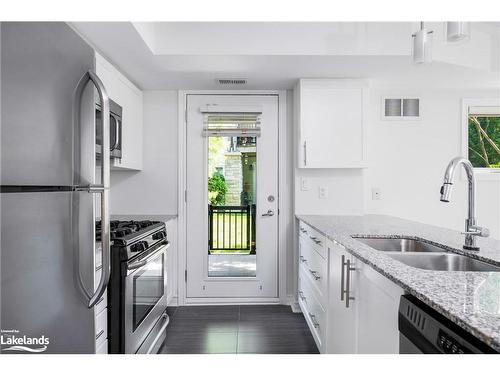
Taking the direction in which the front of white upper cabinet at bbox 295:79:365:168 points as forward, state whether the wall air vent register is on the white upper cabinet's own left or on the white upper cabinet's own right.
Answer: on the white upper cabinet's own left

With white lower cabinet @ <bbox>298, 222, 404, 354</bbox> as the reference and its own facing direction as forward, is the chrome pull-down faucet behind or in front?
behind

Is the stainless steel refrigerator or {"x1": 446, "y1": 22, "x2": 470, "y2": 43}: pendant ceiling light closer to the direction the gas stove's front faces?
the pendant ceiling light

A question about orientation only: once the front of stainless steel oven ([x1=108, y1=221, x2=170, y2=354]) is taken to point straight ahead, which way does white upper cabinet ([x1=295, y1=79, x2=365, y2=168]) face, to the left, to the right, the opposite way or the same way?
to the right

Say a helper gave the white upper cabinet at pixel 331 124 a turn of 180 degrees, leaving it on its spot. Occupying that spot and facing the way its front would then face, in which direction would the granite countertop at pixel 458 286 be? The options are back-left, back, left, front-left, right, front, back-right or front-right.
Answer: back

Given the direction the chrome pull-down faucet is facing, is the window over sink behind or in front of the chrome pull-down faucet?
behind

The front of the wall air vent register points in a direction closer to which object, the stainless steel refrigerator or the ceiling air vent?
the stainless steel refrigerator

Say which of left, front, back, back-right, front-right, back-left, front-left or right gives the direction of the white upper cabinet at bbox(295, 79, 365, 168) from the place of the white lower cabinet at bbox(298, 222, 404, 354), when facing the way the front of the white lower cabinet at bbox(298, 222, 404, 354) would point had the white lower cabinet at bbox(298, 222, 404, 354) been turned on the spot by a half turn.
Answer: front-left

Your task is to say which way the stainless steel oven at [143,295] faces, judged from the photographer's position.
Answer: facing the viewer and to the right of the viewer

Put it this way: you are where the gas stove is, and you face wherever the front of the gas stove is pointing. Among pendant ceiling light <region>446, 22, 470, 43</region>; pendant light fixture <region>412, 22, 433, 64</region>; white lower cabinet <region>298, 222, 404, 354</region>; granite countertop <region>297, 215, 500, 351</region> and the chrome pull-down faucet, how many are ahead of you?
5

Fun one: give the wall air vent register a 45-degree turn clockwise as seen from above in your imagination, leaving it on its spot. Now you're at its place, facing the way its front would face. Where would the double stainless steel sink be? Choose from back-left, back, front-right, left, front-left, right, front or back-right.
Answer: front-left

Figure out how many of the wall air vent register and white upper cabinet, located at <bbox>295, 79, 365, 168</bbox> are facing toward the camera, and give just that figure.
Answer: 2

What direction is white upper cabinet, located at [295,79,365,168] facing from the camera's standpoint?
toward the camera

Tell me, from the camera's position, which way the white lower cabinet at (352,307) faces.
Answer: facing the viewer and to the left of the viewer
